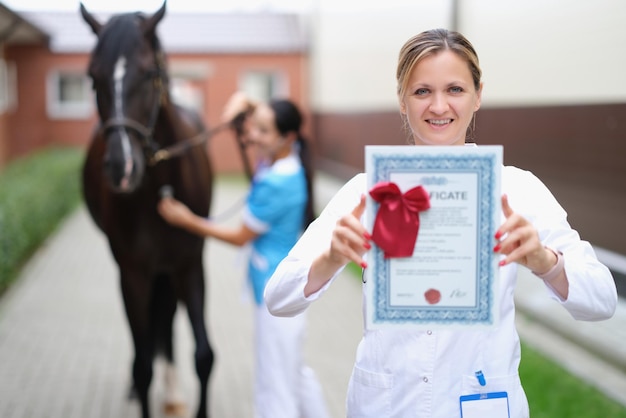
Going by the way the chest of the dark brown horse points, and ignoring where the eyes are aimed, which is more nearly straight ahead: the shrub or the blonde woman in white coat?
the blonde woman in white coat

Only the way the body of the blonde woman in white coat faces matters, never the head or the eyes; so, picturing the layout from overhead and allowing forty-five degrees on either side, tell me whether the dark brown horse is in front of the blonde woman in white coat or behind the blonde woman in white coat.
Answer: behind

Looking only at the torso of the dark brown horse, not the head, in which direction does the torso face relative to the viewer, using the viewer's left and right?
facing the viewer

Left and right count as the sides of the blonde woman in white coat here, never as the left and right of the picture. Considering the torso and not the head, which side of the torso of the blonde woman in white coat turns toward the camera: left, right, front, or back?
front

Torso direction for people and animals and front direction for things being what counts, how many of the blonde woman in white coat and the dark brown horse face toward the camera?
2

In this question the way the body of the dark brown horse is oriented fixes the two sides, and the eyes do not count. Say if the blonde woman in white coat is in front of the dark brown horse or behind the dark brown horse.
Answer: in front

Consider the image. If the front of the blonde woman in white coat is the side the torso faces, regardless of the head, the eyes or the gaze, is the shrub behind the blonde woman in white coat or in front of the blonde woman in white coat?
behind
